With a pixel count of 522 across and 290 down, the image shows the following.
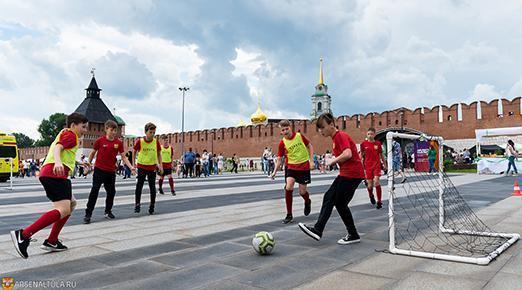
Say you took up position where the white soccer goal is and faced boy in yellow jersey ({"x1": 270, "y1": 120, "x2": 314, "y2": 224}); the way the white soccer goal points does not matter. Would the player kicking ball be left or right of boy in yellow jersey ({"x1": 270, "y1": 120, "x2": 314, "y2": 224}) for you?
left

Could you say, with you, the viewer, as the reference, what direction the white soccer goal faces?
facing to the left of the viewer

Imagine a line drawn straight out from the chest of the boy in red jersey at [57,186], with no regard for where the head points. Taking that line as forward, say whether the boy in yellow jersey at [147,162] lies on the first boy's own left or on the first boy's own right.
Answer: on the first boy's own left

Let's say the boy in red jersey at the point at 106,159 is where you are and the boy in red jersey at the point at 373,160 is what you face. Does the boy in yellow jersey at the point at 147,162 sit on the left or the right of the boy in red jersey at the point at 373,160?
left

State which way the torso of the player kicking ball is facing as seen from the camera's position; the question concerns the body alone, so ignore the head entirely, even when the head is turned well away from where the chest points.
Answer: to the viewer's left

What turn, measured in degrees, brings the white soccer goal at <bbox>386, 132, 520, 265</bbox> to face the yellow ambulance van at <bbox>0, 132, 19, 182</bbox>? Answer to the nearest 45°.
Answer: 0° — it already faces it

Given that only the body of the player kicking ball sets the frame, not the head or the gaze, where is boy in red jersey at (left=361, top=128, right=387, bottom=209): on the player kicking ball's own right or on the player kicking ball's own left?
on the player kicking ball's own right
